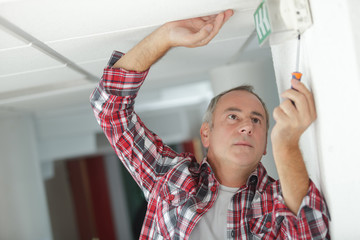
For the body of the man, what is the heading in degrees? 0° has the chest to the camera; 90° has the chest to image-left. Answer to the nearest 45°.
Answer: approximately 0°

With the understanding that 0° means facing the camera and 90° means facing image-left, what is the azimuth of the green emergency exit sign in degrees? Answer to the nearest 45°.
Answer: approximately 45°
